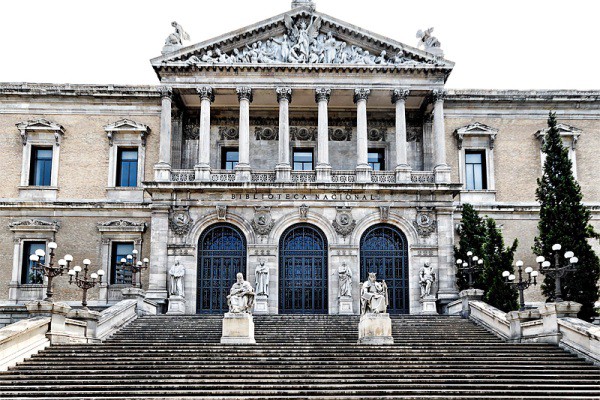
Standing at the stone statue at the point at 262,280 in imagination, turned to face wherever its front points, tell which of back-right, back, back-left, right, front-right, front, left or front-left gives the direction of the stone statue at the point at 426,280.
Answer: left

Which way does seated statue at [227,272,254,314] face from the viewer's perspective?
toward the camera

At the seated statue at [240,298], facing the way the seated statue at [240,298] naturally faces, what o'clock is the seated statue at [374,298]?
the seated statue at [374,298] is roughly at 9 o'clock from the seated statue at [240,298].

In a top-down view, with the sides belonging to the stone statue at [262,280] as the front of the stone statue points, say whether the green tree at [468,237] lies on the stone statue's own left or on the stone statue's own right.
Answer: on the stone statue's own left

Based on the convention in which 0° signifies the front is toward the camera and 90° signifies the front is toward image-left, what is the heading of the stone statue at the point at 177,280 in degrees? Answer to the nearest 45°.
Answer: approximately 0°

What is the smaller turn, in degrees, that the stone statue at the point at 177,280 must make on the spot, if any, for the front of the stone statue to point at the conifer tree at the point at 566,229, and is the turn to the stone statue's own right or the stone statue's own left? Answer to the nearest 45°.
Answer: approximately 45° to the stone statue's own left

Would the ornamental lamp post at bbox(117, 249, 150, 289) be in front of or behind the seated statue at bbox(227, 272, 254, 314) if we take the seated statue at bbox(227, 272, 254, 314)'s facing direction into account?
behind

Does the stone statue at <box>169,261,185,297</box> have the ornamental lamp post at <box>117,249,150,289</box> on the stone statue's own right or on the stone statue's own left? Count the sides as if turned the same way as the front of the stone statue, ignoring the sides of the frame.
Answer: on the stone statue's own right

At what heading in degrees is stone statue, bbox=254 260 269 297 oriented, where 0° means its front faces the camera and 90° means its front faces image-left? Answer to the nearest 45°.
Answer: approximately 0°

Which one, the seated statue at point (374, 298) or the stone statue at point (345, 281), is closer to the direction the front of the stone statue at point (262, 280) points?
the seated statue
